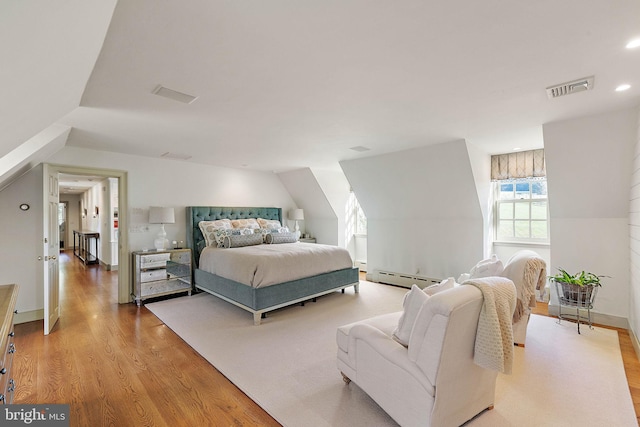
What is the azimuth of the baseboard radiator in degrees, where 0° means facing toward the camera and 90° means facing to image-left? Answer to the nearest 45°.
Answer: approximately 45°

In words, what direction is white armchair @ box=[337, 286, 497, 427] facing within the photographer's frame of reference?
facing away from the viewer and to the left of the viewer

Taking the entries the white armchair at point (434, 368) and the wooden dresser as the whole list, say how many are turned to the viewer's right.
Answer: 1

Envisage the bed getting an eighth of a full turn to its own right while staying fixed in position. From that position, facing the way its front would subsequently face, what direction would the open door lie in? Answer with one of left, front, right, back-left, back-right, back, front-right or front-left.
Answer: right

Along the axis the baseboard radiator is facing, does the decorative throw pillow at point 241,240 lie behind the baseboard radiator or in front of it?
in front

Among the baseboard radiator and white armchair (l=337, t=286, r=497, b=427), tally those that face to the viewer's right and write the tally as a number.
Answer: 0

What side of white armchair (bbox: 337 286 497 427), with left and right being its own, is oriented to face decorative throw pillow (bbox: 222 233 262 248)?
front

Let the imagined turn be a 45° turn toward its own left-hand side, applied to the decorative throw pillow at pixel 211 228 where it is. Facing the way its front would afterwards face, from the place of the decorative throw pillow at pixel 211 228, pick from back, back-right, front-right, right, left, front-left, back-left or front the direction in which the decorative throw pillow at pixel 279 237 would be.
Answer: front

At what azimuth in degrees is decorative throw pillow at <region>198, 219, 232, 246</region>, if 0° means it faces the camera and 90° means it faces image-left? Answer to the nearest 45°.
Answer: approximately 315°

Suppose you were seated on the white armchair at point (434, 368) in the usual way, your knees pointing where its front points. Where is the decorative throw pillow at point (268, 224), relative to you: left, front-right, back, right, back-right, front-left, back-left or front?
front

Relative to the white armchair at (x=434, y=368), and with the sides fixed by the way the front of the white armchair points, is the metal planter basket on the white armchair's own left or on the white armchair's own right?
on the white armchair's own right

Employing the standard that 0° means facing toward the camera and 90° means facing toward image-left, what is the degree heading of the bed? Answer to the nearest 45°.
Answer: approximately 315°

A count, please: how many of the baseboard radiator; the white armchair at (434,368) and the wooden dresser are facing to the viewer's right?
1

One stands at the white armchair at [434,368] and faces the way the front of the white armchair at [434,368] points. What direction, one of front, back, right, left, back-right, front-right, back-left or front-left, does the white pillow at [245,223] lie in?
front
